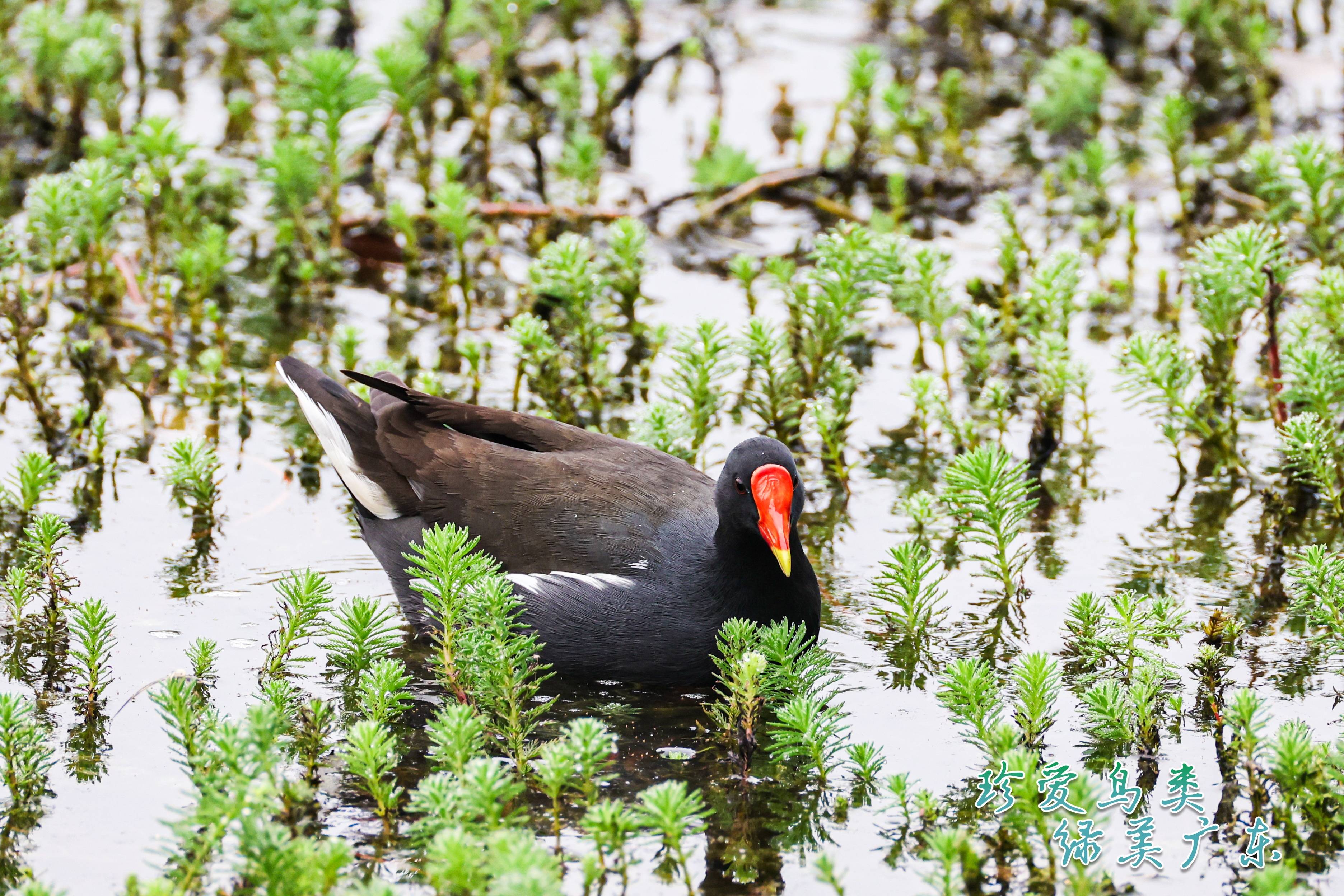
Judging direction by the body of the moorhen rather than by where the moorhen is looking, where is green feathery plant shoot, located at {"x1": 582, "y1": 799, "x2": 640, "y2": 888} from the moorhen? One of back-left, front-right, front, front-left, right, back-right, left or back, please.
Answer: front-right

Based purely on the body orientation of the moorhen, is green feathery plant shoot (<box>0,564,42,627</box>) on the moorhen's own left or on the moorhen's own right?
on the moorhen's own right

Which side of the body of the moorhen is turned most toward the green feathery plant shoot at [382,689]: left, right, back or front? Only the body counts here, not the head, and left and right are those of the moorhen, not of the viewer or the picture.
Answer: right

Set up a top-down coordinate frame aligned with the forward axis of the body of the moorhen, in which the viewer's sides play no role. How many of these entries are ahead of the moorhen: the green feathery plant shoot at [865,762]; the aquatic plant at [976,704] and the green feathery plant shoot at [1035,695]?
3

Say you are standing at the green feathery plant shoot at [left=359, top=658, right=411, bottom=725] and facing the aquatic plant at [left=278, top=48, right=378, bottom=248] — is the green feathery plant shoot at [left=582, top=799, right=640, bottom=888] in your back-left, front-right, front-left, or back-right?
back-right

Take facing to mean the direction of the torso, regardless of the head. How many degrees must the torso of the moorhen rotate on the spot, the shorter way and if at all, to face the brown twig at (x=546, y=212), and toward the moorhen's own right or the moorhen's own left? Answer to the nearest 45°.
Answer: approximately 135° to the moorhen's own left

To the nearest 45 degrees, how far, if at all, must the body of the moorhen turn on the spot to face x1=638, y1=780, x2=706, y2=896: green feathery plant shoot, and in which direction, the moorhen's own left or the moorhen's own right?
approximately 45° to the moorhen's own right

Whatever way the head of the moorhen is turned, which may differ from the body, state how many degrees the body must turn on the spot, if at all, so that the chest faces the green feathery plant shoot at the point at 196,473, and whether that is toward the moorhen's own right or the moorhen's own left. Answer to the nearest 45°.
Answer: approximately 180°

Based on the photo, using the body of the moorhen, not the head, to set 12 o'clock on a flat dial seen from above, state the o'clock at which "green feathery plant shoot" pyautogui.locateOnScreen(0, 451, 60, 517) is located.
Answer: The green feathery plant shoot is roughly at 5 o'clock from the moorhen.

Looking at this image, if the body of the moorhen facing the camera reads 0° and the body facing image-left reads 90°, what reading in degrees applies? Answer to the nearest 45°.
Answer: approximately 315°

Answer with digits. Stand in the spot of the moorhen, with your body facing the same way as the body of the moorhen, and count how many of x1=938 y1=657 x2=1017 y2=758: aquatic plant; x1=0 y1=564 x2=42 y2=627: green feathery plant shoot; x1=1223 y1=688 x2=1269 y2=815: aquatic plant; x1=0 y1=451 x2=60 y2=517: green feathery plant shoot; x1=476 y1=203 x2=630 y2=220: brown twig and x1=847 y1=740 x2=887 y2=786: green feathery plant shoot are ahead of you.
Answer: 3

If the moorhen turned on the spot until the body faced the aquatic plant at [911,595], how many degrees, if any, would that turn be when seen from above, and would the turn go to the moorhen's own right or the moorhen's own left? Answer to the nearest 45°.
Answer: approximately 45° to the moorhen's own left
